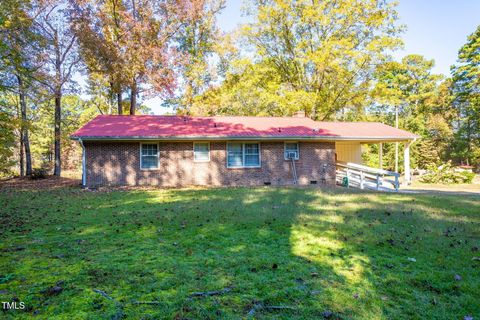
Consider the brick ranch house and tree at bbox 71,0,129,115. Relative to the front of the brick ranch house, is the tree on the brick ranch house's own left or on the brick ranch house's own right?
on the brick ranch house's own left

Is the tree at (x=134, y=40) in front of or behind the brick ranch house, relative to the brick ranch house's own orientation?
in front

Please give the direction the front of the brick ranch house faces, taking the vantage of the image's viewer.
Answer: facing away from the viewer

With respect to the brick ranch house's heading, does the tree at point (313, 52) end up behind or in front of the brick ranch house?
in front

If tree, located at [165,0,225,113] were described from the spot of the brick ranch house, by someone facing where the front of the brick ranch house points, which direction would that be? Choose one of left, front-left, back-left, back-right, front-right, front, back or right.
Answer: front

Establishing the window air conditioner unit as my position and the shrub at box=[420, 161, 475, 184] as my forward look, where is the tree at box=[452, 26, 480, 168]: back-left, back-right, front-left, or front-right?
front-left

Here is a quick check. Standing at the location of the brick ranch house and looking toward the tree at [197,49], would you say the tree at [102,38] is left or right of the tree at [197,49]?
left

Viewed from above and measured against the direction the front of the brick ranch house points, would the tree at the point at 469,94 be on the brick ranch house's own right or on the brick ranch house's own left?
on the brick ranch house's own right

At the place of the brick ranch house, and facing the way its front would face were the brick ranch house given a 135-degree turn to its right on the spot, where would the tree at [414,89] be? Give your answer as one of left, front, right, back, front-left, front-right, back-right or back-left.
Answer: left

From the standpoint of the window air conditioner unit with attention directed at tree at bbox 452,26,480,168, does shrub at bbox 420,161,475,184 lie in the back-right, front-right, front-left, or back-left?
front-right

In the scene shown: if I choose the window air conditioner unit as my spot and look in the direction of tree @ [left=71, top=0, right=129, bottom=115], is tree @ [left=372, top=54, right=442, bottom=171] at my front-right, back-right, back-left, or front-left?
back-right
